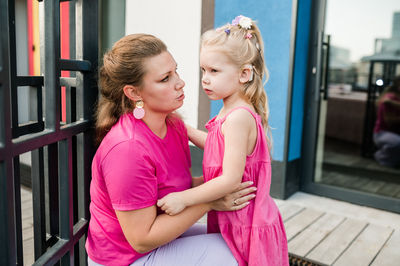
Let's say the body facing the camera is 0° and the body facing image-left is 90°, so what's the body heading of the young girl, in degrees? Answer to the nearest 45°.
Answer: approximately 90°

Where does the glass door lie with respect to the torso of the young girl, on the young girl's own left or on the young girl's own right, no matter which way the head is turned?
on the young girl's own right

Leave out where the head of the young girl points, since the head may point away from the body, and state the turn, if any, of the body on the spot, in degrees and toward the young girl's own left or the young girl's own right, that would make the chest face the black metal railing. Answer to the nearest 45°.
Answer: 0° — they already face it

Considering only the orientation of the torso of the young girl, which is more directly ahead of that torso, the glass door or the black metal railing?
the black metal railing
